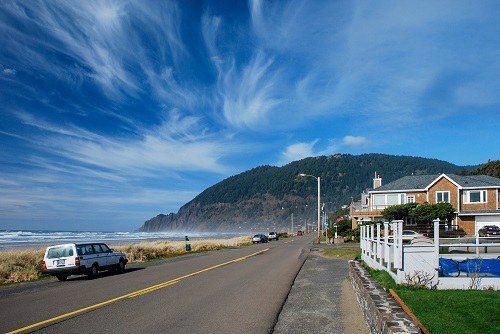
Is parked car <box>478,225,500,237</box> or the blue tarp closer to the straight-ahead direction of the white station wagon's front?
the parked car

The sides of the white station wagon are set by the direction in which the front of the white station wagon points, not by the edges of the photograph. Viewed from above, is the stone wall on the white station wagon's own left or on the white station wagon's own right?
on the white station wagon's own right

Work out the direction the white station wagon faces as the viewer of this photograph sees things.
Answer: facing away from the viewer and to the right of the viewer

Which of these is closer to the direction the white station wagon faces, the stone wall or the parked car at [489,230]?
the parked car

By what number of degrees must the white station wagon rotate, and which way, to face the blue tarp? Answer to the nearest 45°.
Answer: approximately 90° to its right

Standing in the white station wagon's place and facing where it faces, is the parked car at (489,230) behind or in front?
in front
